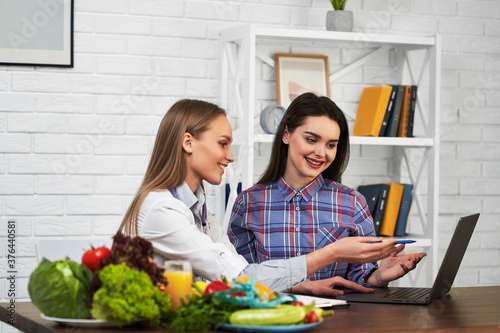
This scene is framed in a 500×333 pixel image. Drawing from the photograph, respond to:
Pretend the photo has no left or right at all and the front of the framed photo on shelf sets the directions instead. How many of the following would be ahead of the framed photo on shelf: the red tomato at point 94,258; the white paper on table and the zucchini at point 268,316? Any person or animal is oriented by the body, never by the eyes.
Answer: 3

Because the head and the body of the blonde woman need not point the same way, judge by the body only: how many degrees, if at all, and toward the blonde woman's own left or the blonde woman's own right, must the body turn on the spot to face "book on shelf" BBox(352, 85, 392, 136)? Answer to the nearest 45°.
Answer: approximately 45° to the blonde woman's own left

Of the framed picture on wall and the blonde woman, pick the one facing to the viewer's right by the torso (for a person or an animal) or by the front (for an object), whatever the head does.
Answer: the blonde woman

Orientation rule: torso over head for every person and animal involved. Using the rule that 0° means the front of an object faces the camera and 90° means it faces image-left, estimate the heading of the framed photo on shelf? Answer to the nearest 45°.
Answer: approximately 0°

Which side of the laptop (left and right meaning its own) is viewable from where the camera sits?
left

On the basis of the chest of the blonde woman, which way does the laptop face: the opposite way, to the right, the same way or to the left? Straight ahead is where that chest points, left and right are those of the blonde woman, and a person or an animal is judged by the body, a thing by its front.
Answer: the opposite way

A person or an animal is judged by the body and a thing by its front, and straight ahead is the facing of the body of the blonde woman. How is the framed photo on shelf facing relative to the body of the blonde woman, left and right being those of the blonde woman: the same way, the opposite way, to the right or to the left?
to the right
